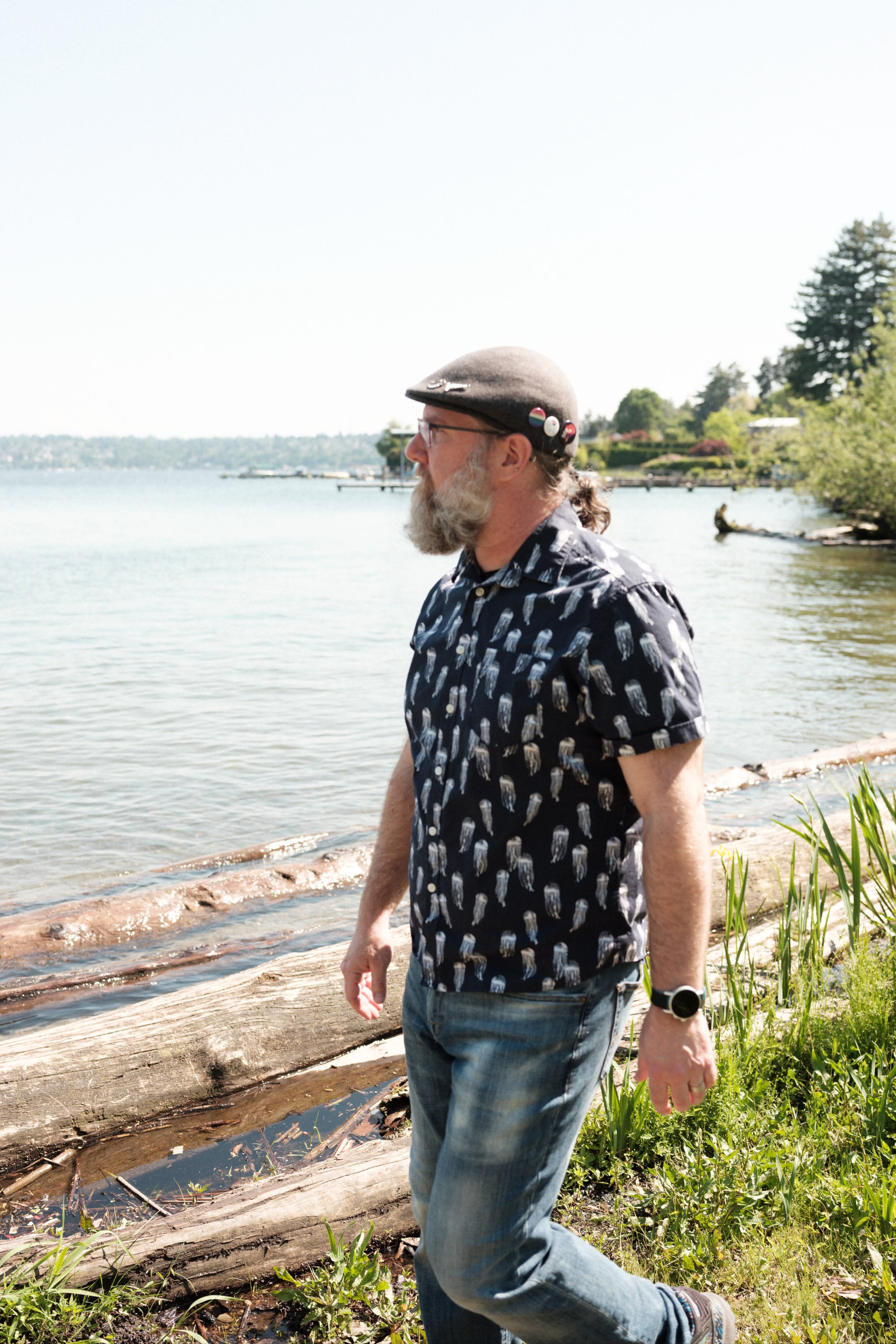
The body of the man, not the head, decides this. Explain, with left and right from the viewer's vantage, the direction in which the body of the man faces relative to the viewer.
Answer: facing the viewer and to the left of the viewer

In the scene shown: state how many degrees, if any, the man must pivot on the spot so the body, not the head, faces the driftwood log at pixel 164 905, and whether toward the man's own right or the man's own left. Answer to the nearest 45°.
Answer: approximately 90° to the man's own right

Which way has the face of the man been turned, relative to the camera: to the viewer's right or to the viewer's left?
to the viewer's left

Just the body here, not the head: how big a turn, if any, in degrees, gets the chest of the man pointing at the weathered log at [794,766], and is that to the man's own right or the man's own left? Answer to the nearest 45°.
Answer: approximately 135° to the man's own right

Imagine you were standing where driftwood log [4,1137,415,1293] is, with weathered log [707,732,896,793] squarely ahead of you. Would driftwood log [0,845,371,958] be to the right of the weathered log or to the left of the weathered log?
left

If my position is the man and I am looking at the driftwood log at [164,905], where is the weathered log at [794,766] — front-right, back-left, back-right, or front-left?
front-right

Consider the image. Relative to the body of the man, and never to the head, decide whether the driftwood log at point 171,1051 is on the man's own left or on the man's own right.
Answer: on the man's own right
